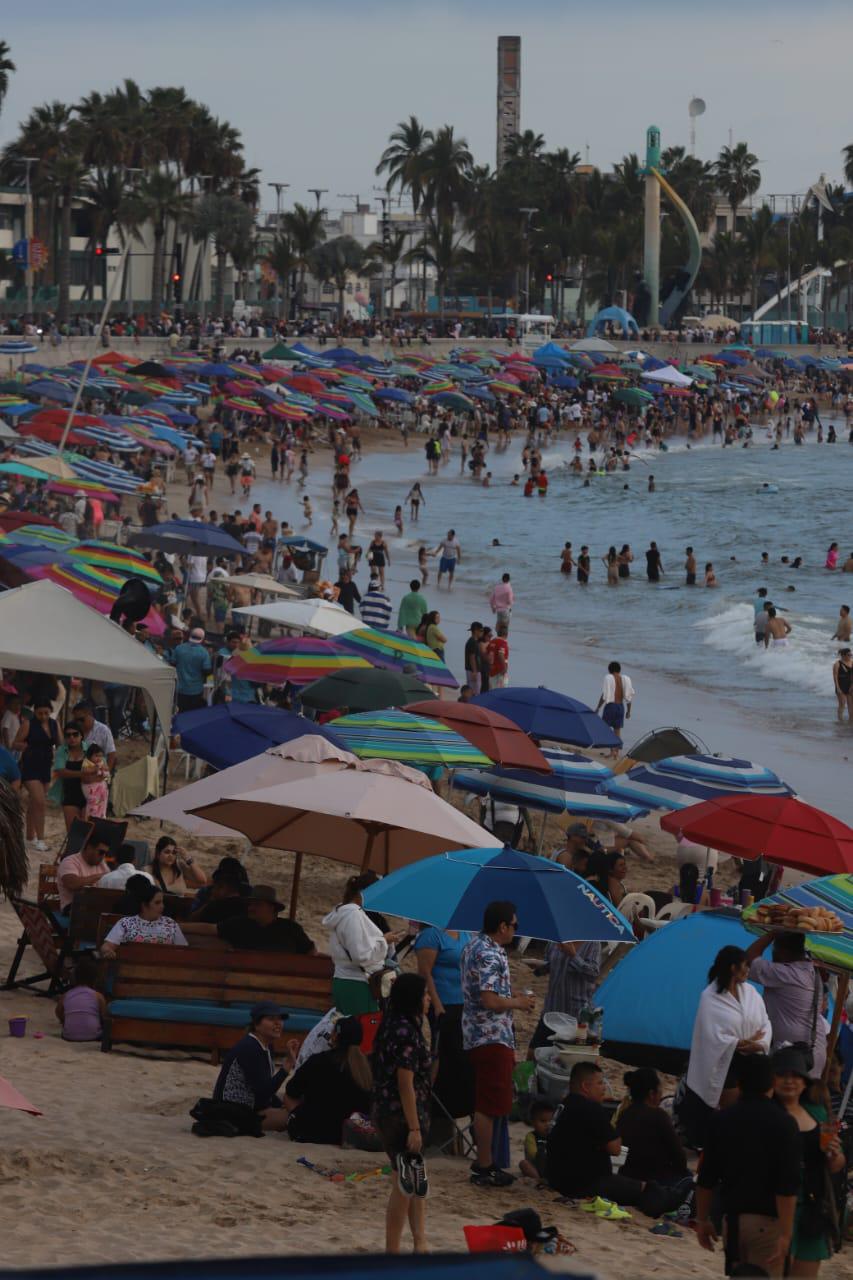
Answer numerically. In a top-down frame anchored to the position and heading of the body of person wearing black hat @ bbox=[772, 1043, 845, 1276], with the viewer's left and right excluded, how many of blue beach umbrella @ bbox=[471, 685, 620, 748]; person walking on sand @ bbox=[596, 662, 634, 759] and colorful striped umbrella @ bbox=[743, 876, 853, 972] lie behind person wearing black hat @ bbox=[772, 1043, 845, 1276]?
3

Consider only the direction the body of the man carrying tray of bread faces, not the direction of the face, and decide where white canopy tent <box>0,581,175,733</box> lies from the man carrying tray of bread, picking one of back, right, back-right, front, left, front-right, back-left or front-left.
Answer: front-left

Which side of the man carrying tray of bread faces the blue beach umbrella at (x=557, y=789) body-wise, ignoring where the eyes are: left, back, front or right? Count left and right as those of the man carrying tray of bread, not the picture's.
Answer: front

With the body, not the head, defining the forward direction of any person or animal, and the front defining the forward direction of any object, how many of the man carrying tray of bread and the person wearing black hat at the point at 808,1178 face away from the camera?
1

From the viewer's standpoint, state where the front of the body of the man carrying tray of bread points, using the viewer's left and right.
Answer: facing away from the viewer

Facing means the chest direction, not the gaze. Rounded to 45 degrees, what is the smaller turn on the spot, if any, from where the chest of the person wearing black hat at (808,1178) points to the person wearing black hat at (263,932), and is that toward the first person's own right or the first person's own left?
approximately 135° to the first person's own right
